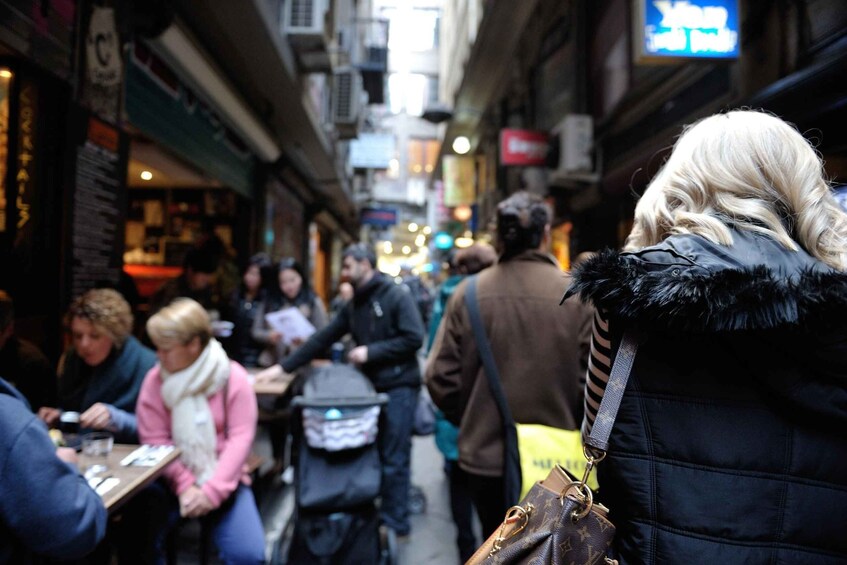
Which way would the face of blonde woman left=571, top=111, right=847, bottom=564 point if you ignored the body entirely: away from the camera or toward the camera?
away from the camera

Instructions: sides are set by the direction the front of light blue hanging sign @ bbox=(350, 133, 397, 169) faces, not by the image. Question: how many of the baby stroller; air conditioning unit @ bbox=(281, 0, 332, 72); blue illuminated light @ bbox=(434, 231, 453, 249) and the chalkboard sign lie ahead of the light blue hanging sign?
3

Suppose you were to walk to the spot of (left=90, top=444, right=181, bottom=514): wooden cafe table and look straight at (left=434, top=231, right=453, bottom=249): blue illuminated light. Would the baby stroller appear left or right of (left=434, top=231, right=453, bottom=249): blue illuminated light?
right

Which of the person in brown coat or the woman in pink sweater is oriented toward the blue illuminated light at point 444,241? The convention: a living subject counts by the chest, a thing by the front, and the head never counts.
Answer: the person in brown coat

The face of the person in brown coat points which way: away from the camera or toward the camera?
away from the camera

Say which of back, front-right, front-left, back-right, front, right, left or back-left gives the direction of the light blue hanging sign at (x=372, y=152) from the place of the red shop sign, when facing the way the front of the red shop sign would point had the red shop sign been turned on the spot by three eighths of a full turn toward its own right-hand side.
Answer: front

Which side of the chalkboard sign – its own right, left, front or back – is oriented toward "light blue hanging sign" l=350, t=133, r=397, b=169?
left

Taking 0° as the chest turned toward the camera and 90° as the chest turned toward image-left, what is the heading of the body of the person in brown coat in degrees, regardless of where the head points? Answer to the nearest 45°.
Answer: approximately 180°
